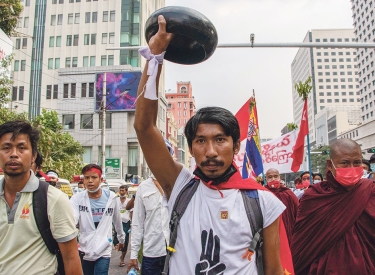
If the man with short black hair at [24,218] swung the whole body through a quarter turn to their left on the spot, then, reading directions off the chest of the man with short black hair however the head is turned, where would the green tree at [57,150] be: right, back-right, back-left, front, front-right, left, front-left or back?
back-left

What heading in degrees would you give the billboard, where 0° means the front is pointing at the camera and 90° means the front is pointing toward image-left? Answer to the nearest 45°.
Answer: approximately 0°

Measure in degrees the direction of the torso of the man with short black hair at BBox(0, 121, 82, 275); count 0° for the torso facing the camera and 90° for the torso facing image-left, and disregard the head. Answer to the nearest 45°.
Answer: approximately 45°

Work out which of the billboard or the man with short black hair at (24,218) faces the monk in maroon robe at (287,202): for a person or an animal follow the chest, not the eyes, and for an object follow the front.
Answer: the billboard

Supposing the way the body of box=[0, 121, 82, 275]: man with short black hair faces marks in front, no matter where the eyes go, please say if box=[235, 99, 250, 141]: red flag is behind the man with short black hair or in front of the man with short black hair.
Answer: behind

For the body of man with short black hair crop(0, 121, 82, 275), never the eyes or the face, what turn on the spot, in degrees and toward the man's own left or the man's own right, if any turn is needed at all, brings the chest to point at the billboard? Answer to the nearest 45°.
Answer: approximately 135° to the man's own right

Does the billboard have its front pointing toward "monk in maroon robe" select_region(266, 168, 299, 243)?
yes
